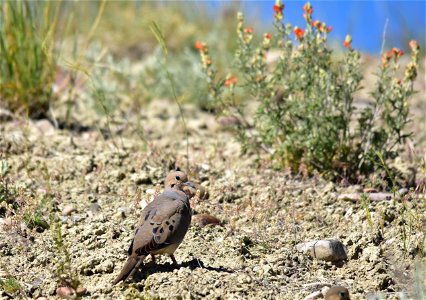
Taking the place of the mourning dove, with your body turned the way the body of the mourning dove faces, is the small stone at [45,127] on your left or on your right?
on your left

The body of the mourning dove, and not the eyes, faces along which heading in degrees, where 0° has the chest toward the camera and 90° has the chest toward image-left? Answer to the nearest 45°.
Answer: approximately 225°

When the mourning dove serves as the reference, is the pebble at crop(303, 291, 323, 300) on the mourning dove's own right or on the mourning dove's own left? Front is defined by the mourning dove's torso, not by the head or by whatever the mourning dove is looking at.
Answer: on the mourning dove's own right

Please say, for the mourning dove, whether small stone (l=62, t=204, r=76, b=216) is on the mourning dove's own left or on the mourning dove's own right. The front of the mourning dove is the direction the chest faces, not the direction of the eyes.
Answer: on the mourning dove's own left

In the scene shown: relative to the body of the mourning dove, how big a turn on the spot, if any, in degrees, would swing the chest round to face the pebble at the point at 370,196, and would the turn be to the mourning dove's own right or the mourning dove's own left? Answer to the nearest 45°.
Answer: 0° — it already faces it

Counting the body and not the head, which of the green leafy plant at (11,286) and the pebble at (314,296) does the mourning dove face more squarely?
the pebble

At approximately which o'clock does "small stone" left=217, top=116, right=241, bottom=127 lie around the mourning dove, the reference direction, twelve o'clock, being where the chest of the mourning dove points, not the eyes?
The small stone is roughly at 11 o'clock from the mourning dove.

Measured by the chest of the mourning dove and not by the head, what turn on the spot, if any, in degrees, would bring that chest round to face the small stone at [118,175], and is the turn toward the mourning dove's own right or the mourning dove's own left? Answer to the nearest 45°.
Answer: approximately 45° to the mourning dove's own left
